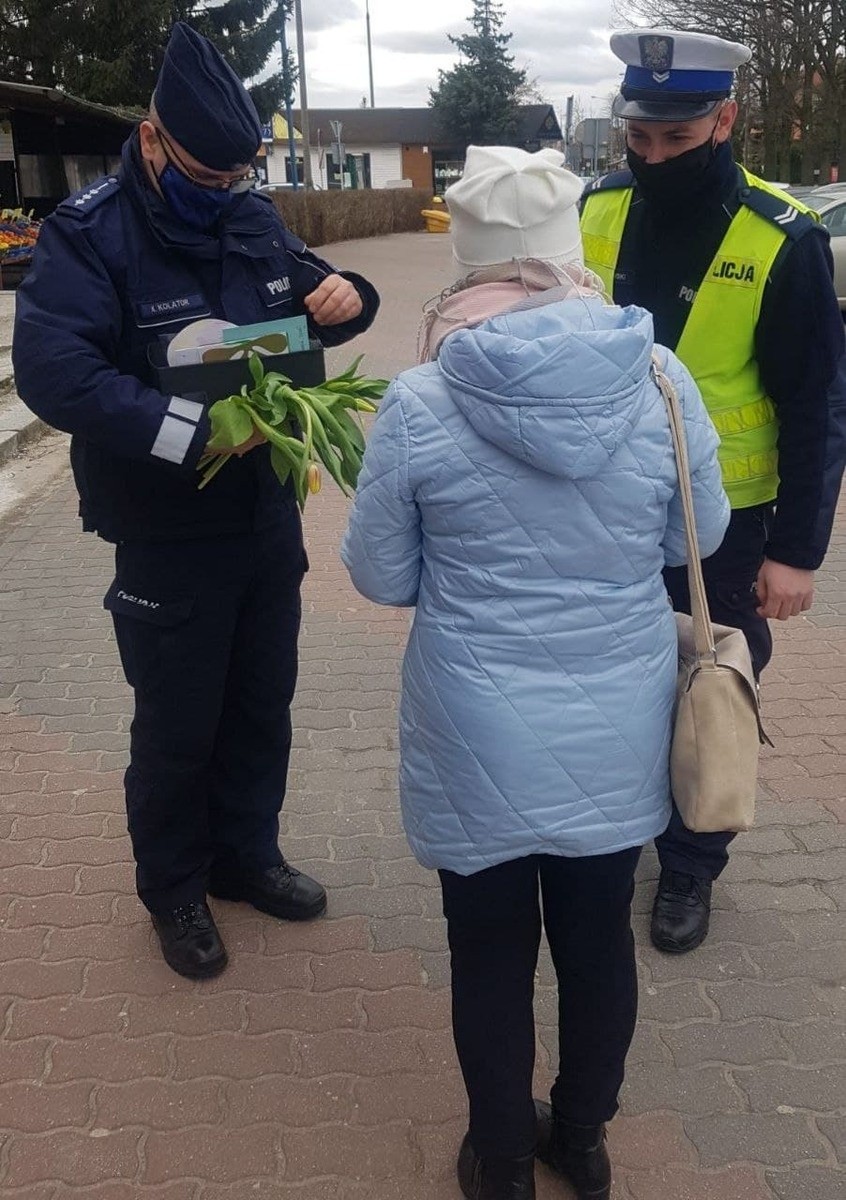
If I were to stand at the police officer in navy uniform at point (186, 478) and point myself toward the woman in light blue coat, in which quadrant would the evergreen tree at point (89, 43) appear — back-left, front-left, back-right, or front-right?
back-left

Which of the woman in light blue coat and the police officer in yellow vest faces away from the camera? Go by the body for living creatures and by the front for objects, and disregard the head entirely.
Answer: the woman in light blue coat

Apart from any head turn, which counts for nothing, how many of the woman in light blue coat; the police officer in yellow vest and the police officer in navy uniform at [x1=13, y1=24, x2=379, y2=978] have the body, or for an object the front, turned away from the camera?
1

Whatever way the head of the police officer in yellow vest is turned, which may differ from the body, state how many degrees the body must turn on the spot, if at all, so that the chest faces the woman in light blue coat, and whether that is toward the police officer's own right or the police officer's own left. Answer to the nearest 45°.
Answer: approximately 45° to the police officer's own left

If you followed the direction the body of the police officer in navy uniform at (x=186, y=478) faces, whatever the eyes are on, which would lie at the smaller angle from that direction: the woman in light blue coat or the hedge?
the woman in light blue coat

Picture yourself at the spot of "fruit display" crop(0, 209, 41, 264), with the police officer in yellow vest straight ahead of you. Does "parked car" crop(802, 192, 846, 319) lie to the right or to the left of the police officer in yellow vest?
left

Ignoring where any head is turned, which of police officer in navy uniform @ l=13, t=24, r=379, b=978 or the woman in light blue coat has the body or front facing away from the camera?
the woman in light blue coat

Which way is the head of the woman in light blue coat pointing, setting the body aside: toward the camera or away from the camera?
away from the camera

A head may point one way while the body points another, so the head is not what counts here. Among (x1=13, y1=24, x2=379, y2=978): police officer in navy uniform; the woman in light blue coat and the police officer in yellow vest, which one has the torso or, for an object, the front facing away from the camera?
the woman in light blue coat

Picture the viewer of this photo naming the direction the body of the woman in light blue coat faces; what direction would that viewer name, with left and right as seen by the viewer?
facing away from the viewer

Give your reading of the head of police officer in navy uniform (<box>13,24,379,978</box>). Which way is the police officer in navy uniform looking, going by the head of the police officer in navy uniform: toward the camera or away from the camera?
toward the camera

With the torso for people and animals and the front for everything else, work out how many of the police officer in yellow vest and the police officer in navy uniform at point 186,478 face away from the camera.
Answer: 0

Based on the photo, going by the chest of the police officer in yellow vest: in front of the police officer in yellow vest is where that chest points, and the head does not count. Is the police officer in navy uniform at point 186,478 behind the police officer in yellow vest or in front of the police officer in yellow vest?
in front

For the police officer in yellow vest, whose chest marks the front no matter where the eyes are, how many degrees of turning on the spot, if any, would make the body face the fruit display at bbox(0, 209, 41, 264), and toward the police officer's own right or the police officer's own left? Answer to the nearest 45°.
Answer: approximately 90° to the police officer's own right

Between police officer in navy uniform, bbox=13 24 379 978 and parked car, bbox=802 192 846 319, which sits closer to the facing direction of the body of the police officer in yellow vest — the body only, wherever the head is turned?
the police officer in navy uniform

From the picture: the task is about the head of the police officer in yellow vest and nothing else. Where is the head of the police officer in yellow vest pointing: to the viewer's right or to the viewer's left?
to the viewer's left

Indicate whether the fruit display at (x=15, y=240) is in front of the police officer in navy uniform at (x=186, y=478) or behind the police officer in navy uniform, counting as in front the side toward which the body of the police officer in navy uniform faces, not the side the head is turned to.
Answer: behind
